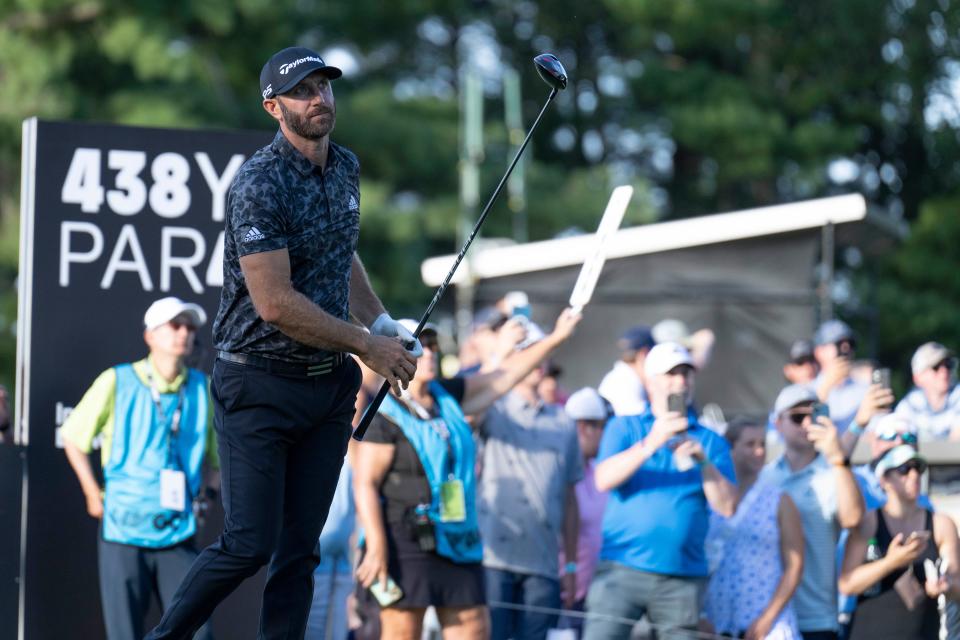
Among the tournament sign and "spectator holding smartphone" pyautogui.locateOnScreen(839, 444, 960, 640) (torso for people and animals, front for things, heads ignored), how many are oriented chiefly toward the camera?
2

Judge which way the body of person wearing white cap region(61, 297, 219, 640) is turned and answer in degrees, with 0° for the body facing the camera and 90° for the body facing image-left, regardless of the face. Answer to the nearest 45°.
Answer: approximately 315°

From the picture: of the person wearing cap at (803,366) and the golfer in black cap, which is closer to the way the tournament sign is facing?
the golfer in black cap

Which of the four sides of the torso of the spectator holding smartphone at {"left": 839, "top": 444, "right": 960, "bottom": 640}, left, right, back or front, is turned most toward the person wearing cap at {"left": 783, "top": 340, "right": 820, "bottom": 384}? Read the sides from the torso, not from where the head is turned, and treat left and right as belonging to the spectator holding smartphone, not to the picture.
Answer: back

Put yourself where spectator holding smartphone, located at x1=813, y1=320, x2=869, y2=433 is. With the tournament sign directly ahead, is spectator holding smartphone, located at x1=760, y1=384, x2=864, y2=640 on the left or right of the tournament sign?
left

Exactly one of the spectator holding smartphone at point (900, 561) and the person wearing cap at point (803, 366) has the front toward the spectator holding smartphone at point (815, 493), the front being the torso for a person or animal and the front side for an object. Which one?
the person wearing cap

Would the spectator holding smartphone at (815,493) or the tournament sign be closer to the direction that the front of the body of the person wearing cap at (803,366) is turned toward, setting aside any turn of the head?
the spectator holding smartphone

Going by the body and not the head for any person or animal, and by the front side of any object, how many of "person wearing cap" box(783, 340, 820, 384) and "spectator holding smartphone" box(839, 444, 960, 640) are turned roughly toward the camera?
2

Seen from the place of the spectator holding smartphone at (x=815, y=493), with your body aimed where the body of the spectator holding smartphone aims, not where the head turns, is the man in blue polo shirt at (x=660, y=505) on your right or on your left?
on your right
